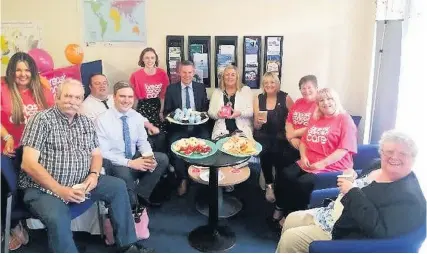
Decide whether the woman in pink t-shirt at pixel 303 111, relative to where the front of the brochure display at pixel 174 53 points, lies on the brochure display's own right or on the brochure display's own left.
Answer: on the brochure display's own left

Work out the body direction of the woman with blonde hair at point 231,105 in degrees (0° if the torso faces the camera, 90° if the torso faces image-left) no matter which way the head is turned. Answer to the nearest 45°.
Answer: approximately 0°

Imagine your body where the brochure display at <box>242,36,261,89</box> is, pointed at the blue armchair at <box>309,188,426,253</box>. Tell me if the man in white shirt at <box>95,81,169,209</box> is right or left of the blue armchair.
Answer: right

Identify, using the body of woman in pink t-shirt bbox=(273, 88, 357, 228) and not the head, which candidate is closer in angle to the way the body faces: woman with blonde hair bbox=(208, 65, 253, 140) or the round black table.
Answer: the round black table

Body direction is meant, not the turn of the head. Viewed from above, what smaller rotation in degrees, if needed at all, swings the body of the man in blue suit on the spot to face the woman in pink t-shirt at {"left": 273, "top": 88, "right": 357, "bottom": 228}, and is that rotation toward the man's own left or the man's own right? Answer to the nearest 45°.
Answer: approximately 45° to the man's own left

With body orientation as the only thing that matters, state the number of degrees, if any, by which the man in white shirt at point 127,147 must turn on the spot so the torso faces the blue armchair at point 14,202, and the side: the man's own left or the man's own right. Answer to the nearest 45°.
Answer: approximately 90° to the man's own right

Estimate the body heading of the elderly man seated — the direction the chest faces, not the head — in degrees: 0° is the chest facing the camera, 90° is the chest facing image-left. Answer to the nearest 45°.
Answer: approximately 315°

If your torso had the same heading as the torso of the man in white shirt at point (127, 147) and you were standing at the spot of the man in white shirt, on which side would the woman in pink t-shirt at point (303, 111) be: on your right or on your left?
on your left
